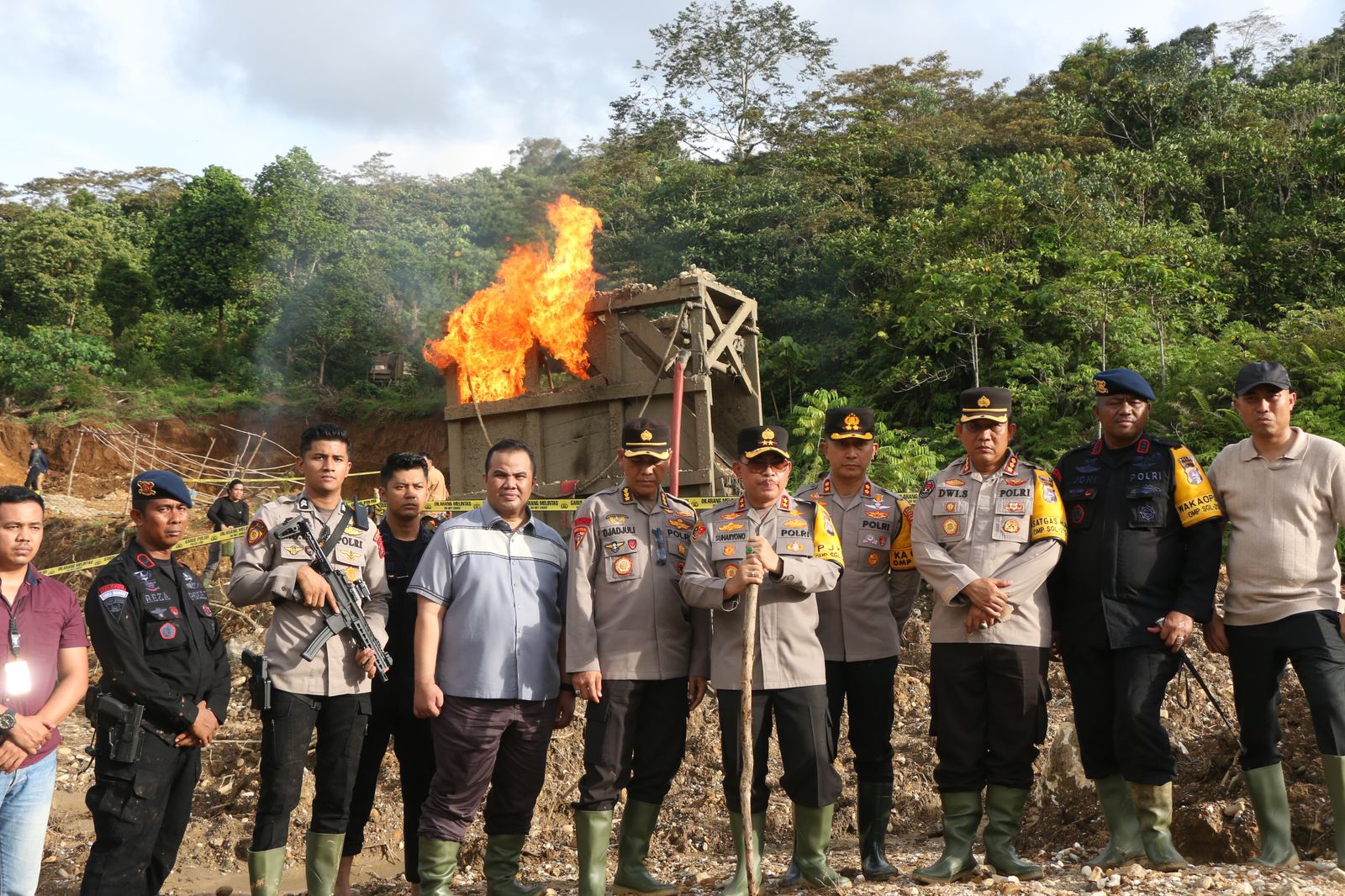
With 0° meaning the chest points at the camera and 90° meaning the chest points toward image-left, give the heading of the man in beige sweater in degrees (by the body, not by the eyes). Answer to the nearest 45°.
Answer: approximately 0°

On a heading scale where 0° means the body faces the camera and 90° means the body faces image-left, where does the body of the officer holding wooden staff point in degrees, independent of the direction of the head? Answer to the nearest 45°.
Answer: approximately 0°

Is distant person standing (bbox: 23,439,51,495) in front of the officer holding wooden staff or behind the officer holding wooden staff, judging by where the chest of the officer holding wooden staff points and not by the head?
behind

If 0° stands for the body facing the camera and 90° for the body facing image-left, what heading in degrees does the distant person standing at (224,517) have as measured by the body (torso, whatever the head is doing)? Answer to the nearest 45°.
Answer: approximately 315°

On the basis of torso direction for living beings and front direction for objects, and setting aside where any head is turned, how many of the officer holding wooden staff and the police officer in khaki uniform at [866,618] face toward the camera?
2

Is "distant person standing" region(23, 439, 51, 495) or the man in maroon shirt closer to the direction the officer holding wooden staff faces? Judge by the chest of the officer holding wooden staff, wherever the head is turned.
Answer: the man in maroon shirt

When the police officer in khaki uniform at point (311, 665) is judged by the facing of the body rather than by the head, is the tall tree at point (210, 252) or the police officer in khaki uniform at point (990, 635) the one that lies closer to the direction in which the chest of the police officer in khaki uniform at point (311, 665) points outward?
the police officer in khaki uniform

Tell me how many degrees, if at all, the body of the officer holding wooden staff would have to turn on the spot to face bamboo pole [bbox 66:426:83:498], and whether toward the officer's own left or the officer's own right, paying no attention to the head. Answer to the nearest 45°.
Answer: approximately 135° to the officer's own right
